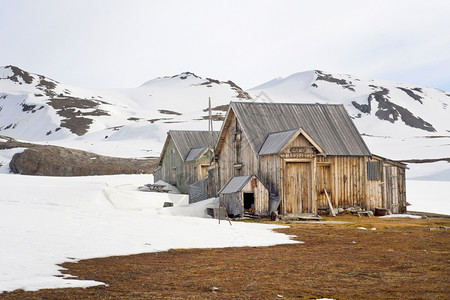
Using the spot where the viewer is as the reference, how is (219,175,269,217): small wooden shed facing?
facing the viewer and to the right of the viewer

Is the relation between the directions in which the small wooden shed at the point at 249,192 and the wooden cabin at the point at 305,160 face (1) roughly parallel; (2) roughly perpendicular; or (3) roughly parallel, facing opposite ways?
roughly parallel
